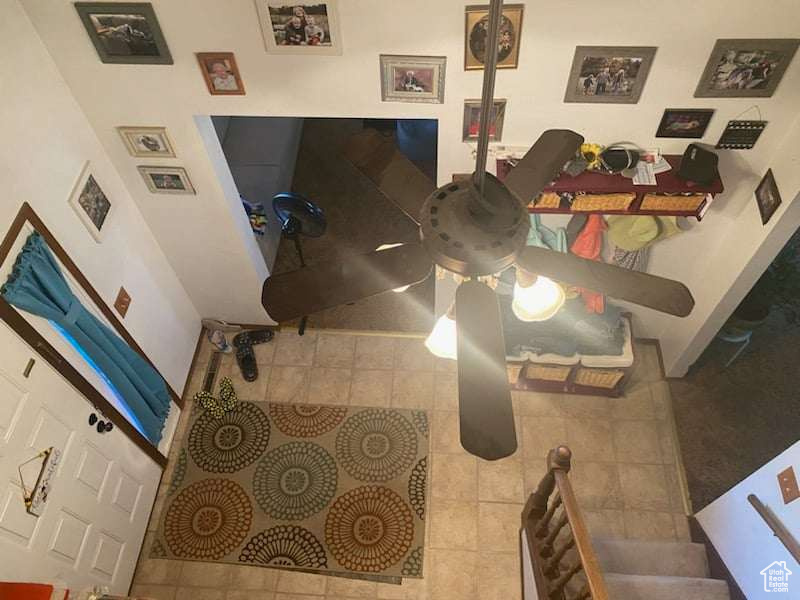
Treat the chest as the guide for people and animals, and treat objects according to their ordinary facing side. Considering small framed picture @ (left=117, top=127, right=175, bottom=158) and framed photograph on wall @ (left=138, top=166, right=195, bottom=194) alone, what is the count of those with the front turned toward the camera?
2

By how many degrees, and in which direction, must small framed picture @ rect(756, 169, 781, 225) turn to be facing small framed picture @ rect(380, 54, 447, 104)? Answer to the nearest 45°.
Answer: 0° — it already faces it

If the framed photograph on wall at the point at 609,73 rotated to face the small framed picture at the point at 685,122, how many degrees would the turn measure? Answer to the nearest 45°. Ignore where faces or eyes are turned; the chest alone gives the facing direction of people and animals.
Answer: approximately 135° to its left

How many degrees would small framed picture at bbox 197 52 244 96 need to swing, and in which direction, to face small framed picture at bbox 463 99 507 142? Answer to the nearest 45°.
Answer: approximately 90° to its left

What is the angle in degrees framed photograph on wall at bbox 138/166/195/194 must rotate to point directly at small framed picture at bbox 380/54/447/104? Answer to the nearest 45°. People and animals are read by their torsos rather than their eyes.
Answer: approximately 45° to its left

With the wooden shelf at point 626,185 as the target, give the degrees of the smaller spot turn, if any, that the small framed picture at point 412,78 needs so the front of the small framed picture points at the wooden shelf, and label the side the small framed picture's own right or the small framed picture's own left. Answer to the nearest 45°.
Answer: approximately 90° to the small framed picture's own left

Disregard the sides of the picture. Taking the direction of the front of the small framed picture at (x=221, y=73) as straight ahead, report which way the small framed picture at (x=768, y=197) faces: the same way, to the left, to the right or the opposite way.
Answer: to the right

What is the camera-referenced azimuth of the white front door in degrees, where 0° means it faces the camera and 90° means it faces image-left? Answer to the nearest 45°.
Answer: approximately 315°

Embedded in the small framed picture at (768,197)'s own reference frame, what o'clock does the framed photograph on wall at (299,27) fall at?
The framed photograph on wall is roughly at 12 o'clock from the small framed picture.
